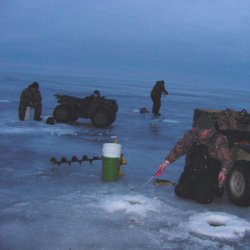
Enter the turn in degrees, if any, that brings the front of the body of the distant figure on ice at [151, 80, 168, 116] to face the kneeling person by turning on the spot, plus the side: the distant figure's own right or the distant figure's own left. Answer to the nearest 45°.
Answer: approximately 90° to the distant figure's own right
